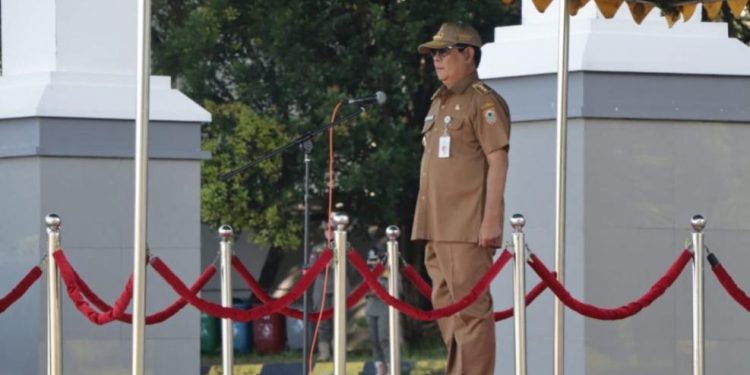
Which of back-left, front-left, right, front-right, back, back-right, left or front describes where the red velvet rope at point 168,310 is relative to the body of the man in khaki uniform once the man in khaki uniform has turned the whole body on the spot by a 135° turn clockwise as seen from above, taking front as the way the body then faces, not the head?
left

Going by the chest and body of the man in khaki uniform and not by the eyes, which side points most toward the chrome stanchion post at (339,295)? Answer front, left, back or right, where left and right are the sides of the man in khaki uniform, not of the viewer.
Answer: front

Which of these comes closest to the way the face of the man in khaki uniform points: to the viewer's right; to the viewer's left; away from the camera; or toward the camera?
to the viewer's left

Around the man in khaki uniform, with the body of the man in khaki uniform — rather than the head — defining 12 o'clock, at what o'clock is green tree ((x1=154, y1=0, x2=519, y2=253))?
The green tree is roughly at 4 o'clock from the man in khaki uniform.

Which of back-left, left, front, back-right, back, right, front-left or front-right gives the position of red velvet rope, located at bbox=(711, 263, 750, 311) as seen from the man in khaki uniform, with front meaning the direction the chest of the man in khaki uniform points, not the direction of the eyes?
back-left

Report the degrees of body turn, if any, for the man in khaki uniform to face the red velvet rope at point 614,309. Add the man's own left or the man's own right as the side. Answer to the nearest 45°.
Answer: approximately 135° to the man's own left

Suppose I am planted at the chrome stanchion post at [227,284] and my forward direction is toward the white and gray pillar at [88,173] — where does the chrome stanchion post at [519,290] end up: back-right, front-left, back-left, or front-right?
back-right

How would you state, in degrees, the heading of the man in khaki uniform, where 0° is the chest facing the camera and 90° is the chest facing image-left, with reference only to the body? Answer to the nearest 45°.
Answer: approximately 45°

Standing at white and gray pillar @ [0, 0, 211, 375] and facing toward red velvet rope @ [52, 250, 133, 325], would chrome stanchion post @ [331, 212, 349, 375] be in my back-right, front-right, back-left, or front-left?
front-left

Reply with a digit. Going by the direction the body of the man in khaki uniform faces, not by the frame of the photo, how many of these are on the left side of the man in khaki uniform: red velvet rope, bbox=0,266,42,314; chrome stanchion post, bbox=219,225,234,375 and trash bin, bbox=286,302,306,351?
0
